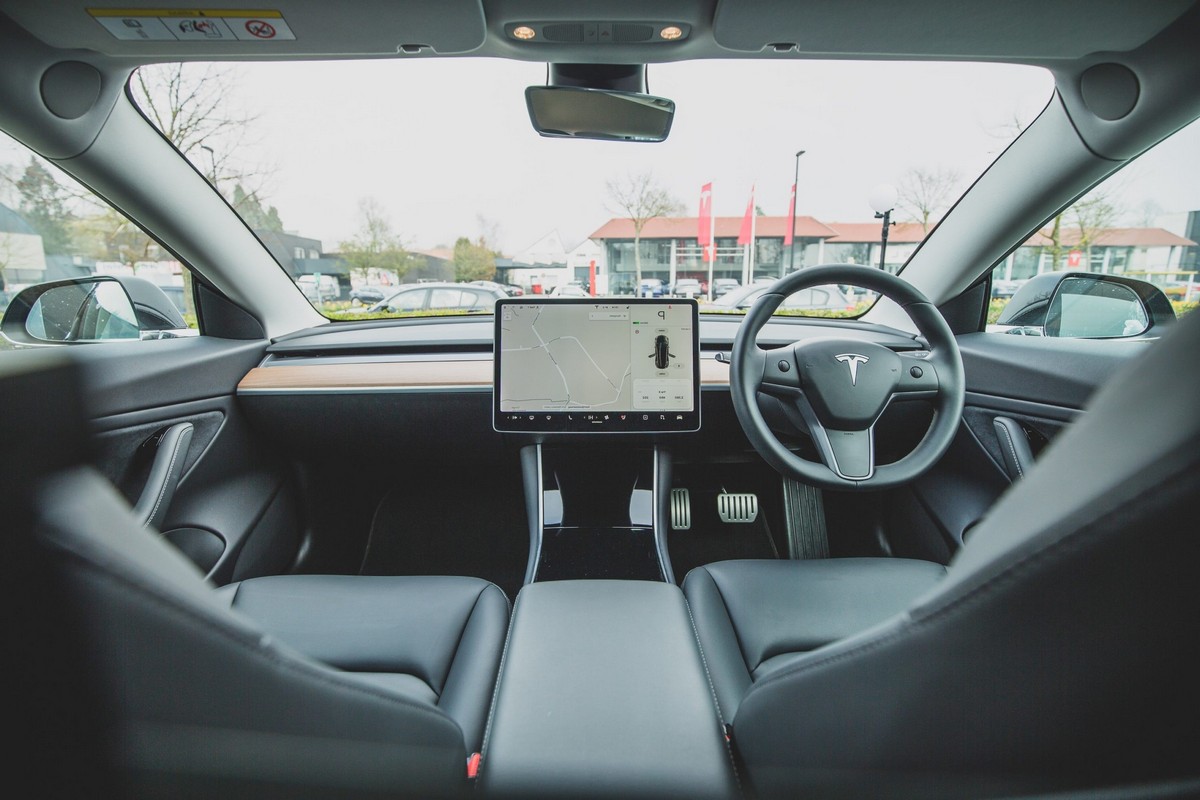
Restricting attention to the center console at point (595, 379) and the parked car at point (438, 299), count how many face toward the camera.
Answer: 1

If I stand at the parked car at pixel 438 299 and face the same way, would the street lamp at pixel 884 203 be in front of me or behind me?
behind

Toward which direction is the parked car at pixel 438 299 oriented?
to the viewer's left

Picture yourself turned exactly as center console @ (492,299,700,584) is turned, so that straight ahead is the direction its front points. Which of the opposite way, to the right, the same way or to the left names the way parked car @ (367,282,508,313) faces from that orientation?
to the right

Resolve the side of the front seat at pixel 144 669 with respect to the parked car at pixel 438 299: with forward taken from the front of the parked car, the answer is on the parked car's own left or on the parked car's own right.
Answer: on the parked car's own left

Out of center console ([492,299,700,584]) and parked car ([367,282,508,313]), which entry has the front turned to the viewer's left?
the parked car

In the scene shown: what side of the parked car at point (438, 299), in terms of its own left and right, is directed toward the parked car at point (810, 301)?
back

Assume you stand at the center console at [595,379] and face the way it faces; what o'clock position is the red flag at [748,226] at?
The red flag is roughly at 7 o'clock from the center console.

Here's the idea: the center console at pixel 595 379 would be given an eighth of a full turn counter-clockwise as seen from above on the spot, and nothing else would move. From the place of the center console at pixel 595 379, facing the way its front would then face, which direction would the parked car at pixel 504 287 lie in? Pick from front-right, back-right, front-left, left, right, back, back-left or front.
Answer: back

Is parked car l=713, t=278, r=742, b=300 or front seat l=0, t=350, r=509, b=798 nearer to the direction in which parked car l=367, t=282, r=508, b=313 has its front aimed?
the front seat

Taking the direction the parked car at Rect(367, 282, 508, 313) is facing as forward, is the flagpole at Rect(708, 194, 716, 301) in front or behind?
behind

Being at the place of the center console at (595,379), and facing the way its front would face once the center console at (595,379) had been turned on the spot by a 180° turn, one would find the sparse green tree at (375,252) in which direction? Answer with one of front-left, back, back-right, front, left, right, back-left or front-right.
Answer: front-left

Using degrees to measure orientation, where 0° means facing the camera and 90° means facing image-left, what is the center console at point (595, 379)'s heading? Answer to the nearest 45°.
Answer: approximately 0°

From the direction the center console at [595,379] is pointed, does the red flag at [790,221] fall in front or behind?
behind
